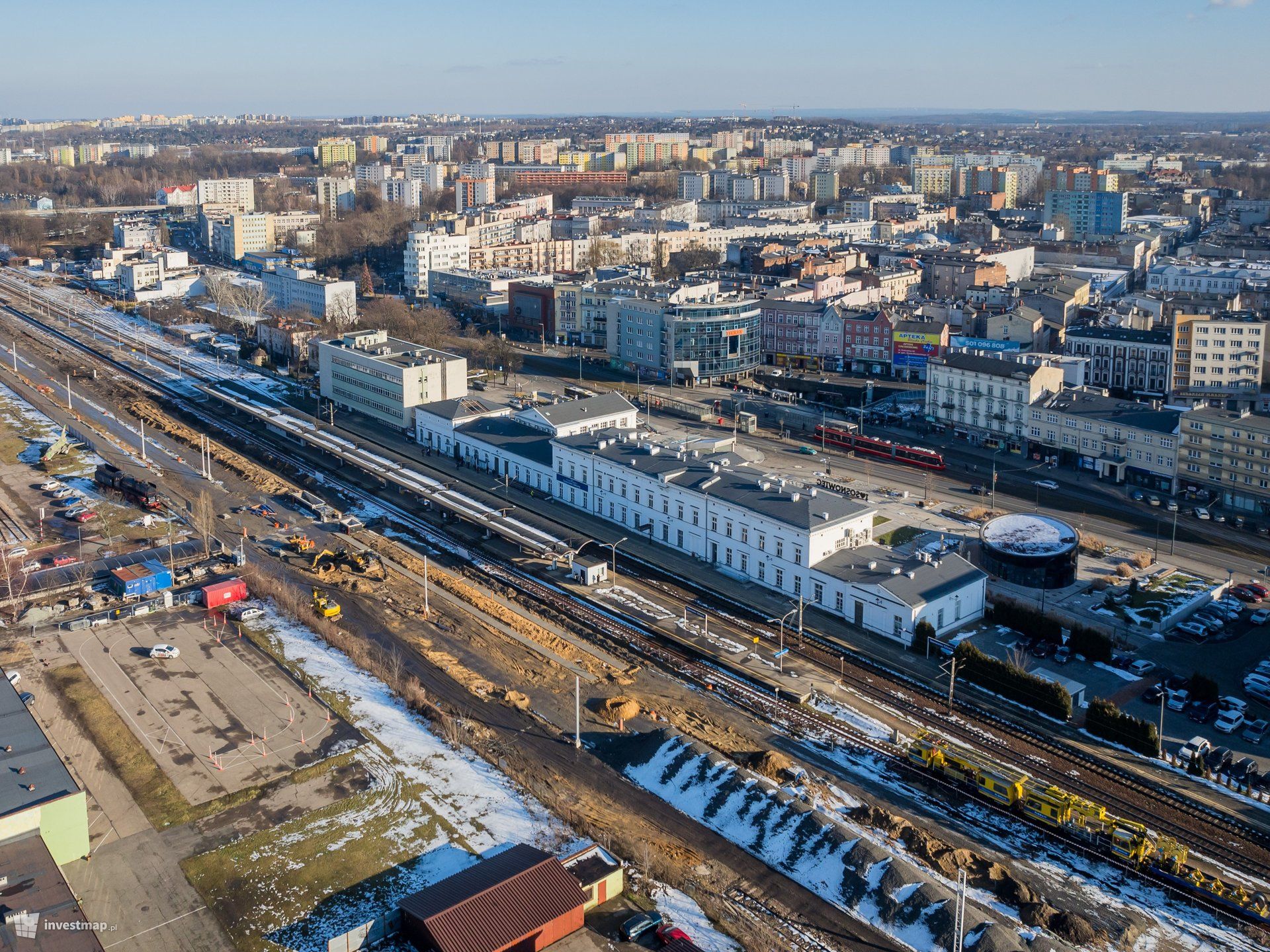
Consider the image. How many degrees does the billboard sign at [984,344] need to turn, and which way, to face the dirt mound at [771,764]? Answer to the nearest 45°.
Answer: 0° — it already faces it

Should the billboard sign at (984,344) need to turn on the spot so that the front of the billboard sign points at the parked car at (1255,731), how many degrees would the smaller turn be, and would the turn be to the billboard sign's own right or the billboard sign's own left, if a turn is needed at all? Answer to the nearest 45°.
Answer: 0° — it already faces it

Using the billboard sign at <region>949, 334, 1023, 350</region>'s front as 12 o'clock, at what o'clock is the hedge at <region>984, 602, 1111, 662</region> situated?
The hedge is roughly at 12 o'clock from the billboard sign.

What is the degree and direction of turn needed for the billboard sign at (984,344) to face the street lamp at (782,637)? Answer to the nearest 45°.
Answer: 0° — it already faces it

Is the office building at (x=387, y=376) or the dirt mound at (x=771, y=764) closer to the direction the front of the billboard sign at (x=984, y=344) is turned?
the dirt mound

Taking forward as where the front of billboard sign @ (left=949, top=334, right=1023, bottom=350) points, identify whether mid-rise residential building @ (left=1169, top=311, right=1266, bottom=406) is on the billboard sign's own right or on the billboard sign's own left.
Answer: on the billboard sign's own left

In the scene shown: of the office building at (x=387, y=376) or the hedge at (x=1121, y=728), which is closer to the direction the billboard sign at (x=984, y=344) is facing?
the hedge

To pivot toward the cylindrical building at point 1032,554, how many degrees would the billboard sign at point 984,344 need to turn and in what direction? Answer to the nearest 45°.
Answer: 0° — it already faces it

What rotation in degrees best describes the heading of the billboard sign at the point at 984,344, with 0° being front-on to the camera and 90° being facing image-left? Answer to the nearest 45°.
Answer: approximately 0°
